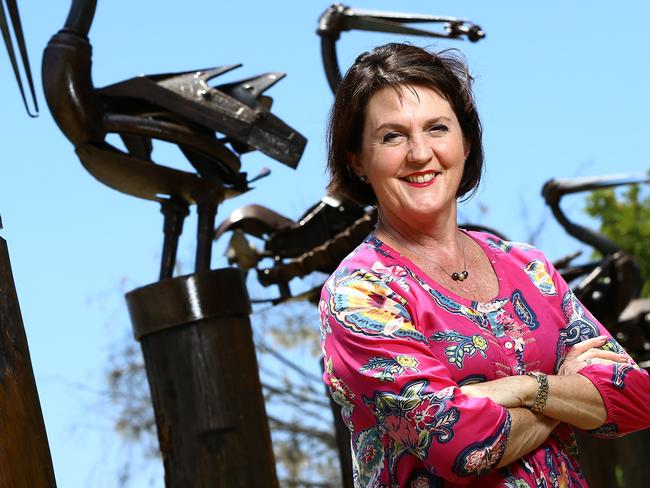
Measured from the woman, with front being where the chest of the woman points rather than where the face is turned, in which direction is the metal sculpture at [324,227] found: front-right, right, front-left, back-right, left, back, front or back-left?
back-left

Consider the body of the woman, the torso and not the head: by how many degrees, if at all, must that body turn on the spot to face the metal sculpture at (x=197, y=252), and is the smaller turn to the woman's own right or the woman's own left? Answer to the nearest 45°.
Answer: approximately 180°

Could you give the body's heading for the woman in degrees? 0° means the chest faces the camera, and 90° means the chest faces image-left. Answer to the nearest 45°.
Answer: approximately 315°

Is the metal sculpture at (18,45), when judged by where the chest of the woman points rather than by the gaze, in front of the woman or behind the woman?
behind
